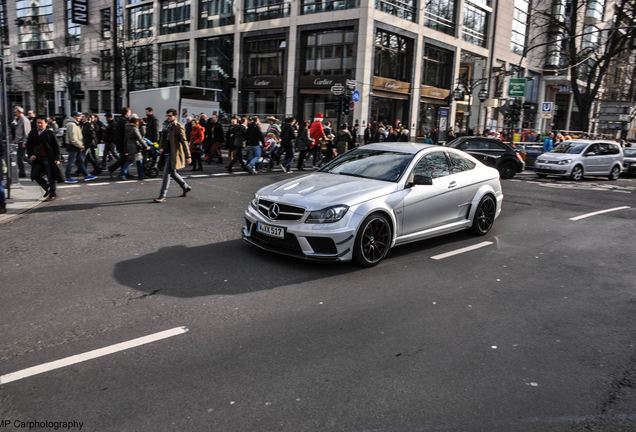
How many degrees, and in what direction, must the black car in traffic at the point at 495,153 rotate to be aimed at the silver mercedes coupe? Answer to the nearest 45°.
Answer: approximately 90° to its left

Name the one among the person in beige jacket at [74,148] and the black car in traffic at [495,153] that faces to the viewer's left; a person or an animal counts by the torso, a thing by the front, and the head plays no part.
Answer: the black car in traffic

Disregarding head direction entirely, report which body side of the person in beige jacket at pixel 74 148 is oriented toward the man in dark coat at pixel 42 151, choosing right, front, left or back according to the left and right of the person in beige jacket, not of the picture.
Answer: right

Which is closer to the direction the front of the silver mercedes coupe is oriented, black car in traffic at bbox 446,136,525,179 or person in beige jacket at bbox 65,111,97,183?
the person in beige jacket

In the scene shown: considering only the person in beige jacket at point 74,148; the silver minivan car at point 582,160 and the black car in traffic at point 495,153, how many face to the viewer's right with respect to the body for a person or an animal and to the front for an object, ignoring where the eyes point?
1

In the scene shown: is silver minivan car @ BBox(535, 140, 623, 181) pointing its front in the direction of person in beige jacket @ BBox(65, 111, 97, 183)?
yes

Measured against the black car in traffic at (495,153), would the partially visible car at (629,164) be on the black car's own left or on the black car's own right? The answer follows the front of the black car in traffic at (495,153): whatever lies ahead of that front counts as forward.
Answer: on the black car's own right

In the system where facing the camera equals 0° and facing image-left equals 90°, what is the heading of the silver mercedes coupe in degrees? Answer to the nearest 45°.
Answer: approximately 45°

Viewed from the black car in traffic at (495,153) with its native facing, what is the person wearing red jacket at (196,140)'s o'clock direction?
The person wearing red jacket is roughly at 11 o'clock from the black car in traffic.

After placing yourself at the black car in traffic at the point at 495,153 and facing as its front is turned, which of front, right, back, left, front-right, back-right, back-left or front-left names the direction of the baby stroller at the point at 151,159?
front-left
